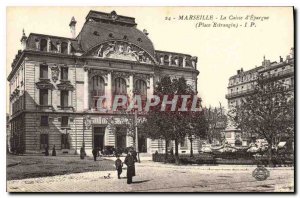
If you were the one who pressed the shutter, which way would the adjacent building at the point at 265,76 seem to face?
facing the viewer and to the left of the viewer

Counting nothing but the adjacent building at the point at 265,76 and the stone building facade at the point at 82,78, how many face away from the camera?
0

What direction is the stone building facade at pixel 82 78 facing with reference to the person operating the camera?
facing the viewer and to the right of the viewer
